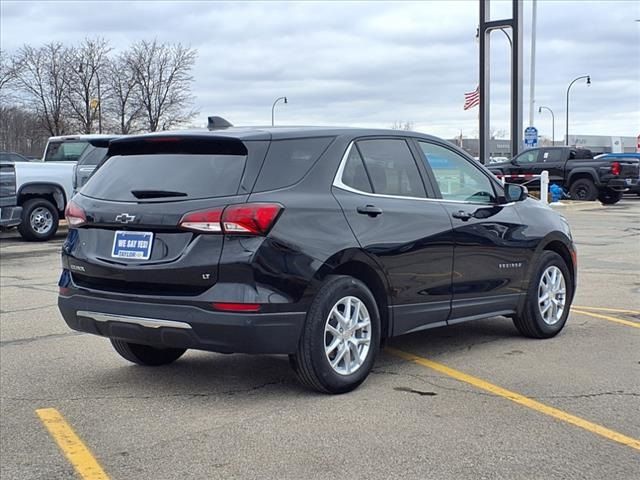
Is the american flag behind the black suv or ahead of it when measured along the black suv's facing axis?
ahead

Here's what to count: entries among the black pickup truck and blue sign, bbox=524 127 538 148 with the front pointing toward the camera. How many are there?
1

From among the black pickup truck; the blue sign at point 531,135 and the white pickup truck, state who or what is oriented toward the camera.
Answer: the blue sign

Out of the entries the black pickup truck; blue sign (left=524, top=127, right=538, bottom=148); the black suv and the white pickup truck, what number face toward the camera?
1

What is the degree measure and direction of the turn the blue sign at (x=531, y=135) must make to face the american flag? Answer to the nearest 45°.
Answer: approximately 135° to its right

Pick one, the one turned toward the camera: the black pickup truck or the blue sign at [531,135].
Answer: the blue sign

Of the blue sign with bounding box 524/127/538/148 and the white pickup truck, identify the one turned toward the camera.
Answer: the blue sign

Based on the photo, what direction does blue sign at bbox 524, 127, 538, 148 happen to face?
toward the camera

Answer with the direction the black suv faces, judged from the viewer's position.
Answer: facing away from the viewer and to the right of the viewer
